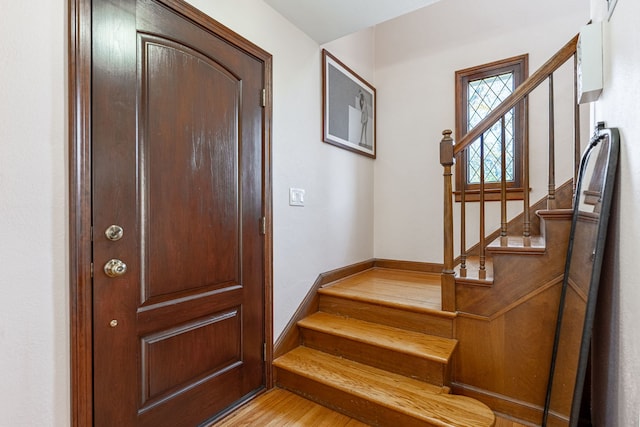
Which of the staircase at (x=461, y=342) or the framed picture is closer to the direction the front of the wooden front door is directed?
the staircase

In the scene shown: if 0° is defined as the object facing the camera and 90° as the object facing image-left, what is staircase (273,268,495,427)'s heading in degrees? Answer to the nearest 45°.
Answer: approximately 45°

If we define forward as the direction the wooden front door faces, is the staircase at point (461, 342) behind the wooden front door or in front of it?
in front

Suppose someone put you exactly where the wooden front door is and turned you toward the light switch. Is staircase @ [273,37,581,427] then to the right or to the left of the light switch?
right

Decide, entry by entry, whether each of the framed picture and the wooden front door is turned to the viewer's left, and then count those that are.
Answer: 0

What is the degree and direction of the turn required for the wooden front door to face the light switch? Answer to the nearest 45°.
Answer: approximately 90° to its left

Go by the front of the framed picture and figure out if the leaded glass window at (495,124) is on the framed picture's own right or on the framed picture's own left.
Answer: on the framed picture's own left

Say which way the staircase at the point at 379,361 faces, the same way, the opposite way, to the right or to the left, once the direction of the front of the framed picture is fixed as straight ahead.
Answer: to the right

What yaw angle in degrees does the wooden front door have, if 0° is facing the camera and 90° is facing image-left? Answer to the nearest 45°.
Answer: approximately 315°

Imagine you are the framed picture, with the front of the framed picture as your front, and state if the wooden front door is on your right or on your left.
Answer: on your right

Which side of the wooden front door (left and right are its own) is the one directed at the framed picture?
left
